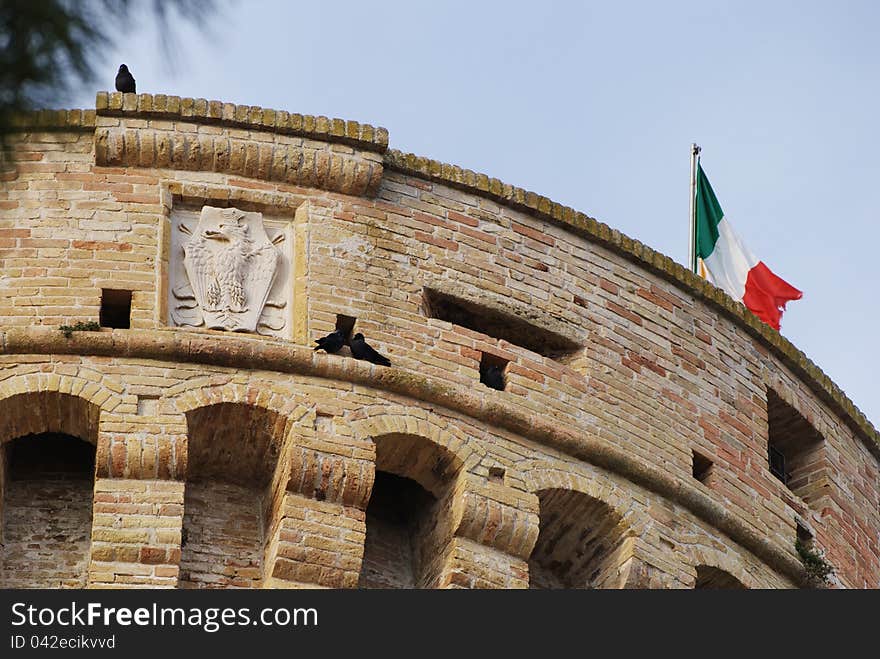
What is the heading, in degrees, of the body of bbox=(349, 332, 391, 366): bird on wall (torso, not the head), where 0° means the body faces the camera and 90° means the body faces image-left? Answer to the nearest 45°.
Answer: approximately 90°

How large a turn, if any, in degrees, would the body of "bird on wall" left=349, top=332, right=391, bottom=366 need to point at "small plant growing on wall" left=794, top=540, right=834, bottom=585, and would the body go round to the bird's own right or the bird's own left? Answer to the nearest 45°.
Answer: approximately 135° to the bird's own right

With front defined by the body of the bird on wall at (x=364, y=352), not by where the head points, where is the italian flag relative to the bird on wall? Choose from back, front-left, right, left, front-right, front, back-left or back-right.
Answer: back-right

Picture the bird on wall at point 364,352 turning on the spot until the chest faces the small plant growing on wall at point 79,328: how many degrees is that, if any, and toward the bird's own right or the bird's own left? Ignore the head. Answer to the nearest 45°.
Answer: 0° — it already faces it

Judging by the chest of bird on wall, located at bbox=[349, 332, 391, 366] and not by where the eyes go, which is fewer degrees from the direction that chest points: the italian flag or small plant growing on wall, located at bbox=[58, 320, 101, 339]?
the small plant growing on wall

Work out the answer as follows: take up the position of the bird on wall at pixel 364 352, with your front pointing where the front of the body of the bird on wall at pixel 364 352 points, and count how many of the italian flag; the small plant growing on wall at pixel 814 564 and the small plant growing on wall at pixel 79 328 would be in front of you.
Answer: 1
